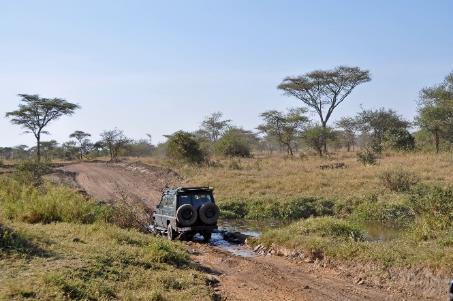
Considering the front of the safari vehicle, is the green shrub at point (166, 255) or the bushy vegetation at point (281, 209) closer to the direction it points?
the bushy vegetation

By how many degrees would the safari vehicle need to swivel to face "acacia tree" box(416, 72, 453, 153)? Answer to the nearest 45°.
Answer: approximately 90° to its right

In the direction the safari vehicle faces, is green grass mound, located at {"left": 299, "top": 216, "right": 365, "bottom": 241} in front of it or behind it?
behind

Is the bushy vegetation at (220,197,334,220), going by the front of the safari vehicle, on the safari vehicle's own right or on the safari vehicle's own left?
on the safari vehicle's own right

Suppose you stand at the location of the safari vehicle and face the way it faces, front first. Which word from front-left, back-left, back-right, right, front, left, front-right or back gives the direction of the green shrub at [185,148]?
front-right

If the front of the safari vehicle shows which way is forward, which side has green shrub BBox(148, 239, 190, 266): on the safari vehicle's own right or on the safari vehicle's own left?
on the safari vehicle's own left

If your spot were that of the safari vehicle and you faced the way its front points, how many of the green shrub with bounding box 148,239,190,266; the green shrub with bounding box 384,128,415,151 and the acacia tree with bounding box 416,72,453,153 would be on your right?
2

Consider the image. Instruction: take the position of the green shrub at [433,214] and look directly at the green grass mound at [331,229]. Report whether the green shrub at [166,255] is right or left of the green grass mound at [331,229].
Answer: left

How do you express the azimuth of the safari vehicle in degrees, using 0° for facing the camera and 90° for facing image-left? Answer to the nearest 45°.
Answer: approximately 135°
